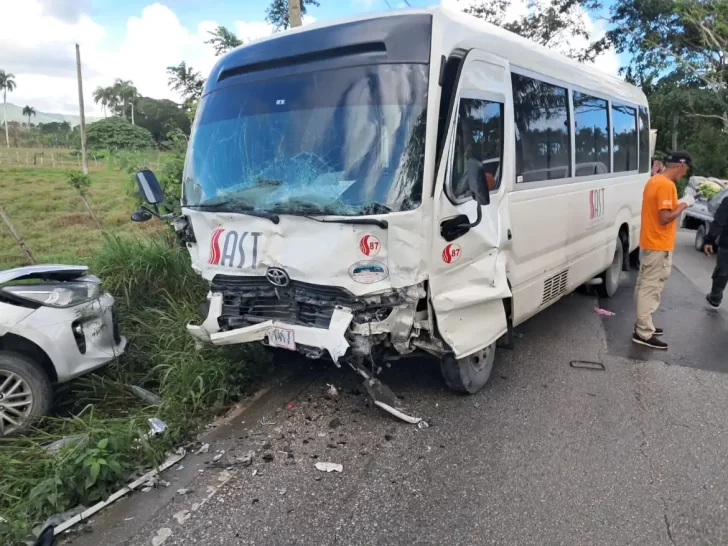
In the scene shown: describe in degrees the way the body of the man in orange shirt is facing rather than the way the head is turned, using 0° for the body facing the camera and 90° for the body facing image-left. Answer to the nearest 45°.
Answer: approximately 270°

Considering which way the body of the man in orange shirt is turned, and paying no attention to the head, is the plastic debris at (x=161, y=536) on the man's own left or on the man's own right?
on the man's own right

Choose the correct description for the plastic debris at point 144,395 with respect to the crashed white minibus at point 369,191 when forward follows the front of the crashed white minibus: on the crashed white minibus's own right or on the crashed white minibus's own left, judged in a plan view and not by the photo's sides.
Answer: on the crashed white minibus's own right

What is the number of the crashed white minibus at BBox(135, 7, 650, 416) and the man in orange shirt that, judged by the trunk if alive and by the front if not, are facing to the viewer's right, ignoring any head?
1

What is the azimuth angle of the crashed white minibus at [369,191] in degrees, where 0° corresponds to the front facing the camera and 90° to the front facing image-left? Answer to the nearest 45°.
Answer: approximately 45°

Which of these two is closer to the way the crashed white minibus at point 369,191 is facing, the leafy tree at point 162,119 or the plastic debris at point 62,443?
the plastic debris

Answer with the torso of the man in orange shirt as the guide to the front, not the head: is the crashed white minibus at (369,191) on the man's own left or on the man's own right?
on the man's own right

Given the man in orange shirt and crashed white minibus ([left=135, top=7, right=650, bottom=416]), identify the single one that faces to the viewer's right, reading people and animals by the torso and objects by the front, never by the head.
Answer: the man in orange shirt

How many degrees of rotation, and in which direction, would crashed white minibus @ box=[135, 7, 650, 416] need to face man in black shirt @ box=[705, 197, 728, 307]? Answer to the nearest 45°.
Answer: approximately 180°
